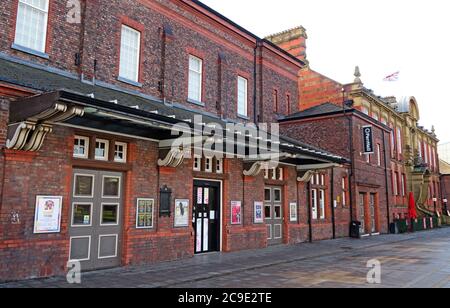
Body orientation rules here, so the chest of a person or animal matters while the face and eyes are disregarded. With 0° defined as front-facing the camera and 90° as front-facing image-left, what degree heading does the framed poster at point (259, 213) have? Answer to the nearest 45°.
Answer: approximately 315°

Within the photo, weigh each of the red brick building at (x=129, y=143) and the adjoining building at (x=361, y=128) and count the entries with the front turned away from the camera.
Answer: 0

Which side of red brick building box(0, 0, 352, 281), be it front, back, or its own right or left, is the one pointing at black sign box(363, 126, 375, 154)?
left

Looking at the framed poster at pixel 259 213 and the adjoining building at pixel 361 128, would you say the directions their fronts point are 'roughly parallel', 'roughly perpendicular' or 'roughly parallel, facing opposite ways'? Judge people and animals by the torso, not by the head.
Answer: roughly parallel

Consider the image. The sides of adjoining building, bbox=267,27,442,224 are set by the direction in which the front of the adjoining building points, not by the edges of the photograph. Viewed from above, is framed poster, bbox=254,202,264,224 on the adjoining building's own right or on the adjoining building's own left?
on the adjoining building's own right

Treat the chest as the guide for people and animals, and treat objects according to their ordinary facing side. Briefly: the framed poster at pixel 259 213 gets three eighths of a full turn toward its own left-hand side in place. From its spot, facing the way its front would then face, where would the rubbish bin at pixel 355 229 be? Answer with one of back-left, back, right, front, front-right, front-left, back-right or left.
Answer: front-right

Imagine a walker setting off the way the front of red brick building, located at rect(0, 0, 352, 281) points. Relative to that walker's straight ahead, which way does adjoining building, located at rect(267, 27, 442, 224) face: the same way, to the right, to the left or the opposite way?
the same way

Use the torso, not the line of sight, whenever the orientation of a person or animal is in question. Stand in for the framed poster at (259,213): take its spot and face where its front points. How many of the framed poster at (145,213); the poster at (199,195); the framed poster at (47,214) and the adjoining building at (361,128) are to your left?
1

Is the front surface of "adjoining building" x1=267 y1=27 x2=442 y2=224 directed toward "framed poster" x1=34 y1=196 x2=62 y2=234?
no

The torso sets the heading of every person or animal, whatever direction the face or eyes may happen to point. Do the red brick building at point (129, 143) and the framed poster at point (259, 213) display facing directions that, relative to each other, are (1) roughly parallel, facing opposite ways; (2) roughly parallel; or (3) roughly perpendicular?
roughly parallel

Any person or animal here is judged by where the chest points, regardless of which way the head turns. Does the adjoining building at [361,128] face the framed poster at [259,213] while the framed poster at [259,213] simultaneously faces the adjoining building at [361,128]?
no

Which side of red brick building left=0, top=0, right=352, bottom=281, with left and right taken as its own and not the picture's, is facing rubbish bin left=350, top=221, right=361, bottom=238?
left

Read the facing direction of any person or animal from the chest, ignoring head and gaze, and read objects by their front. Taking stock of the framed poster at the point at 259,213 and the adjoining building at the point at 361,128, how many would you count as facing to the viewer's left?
0

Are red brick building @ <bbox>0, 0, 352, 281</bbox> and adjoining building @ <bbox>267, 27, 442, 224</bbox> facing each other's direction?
no

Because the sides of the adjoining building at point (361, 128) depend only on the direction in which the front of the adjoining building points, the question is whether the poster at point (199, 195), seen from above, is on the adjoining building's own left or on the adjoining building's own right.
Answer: on the adjoining building's own right

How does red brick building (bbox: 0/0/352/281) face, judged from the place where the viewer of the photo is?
facing the viewer and to the right of the viewer
